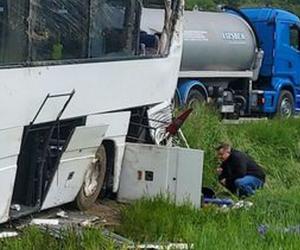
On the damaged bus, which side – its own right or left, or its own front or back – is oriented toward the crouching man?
back

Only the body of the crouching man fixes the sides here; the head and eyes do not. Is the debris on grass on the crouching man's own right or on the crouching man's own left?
on the crouching man's own left

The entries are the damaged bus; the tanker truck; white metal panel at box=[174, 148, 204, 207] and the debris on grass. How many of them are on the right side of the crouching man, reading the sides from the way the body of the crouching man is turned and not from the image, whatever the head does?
1

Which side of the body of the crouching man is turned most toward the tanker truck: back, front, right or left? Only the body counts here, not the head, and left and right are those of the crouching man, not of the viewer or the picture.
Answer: right

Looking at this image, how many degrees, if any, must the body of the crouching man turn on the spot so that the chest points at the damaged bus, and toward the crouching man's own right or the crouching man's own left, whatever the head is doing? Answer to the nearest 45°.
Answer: approximately 45° to the crouching man's own left

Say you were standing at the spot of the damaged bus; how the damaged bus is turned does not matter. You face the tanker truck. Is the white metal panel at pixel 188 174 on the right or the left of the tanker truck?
right

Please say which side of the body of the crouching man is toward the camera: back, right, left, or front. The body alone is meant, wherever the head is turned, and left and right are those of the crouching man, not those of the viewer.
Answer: left
